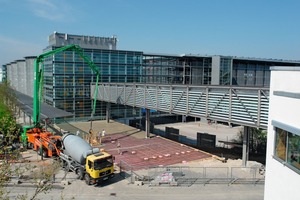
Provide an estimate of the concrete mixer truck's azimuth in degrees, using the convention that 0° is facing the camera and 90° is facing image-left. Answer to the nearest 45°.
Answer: approximately 315°

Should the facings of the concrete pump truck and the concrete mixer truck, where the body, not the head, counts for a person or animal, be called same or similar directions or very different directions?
very different directions

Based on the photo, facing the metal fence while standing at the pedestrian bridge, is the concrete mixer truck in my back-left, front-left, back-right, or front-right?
front-right

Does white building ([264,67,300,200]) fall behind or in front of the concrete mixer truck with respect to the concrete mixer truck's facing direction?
in front

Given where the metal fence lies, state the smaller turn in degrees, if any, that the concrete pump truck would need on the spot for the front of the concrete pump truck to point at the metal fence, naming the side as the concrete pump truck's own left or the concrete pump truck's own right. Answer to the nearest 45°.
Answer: approximately 45° to the concrete pump truck's own left

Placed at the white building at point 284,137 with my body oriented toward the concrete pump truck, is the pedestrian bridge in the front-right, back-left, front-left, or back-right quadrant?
front-right
